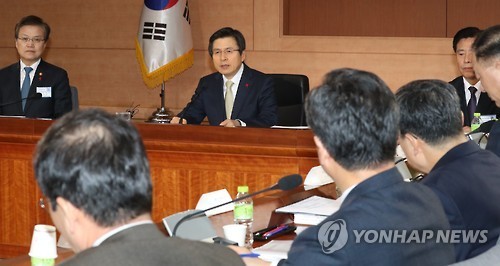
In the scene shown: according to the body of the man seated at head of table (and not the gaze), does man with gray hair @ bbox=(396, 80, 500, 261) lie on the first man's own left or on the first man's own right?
on the first man's own left

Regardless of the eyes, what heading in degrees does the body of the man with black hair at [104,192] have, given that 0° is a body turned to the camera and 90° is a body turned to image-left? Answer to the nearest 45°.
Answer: approximately 135°

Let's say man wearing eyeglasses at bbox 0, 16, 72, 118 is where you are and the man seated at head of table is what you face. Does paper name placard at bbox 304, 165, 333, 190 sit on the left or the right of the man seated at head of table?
right

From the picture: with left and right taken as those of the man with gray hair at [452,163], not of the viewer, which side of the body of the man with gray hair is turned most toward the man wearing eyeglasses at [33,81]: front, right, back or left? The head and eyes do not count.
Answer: front

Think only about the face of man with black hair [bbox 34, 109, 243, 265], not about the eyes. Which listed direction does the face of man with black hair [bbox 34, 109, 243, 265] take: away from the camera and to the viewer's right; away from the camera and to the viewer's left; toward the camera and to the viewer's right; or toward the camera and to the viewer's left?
away from the camera and to the viewer's left

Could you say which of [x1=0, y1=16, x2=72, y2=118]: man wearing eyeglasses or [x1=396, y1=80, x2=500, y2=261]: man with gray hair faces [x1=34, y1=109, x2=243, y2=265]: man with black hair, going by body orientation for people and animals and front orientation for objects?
the man wearing eyeglasses

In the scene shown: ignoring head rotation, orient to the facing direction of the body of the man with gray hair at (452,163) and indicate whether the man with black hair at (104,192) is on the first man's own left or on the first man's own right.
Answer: on the first man's own left

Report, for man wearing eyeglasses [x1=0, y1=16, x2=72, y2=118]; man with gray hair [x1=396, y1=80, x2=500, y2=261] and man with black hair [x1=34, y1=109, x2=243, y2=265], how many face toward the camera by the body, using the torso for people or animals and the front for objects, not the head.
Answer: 1

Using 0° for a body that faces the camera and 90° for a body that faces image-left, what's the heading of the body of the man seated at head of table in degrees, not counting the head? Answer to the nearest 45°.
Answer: approximately 45°

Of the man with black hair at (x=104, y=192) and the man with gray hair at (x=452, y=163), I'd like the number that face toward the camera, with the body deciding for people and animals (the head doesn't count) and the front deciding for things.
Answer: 0

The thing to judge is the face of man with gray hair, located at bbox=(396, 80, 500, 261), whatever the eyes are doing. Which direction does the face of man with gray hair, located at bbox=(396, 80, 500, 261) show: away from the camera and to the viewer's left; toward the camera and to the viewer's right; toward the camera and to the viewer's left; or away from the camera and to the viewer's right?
away from the camera and to the viewer's left

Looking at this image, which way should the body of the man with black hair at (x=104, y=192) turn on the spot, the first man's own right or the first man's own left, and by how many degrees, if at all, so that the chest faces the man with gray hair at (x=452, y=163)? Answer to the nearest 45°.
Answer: approximately 90° to the first man's own right

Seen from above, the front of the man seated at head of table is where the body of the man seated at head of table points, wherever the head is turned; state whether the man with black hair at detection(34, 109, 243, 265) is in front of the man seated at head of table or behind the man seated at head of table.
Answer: in front
